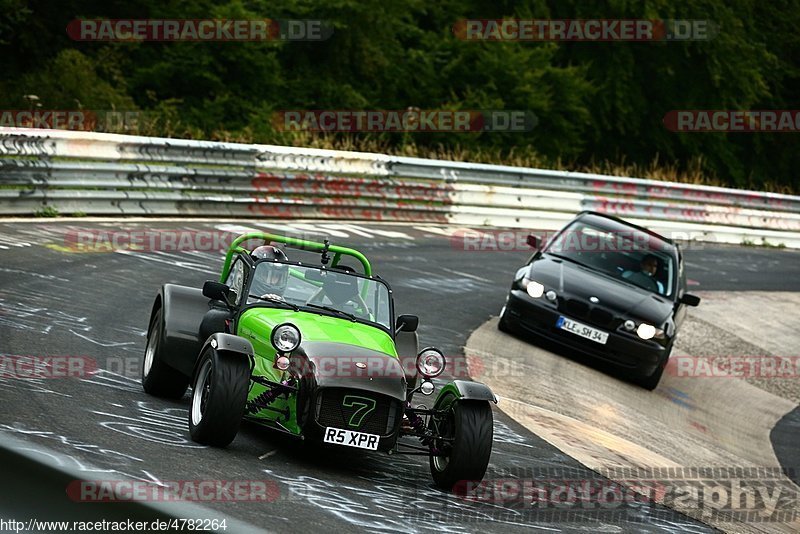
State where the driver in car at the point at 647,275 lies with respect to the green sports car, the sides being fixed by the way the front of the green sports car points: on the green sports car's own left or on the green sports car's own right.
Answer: on the green sports car's own left

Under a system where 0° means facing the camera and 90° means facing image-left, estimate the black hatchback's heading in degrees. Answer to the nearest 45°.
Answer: approximately 0°

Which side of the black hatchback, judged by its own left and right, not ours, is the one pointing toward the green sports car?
front

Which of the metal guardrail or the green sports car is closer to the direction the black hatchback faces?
the green sports car

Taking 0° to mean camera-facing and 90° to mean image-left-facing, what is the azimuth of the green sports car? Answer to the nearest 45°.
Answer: approximately 315°

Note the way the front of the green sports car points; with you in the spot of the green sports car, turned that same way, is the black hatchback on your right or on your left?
on your left

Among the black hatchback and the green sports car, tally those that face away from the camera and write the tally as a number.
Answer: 0
